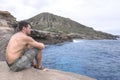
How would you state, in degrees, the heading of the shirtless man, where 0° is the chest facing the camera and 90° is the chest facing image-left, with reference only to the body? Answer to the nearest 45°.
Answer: approximately 270°
